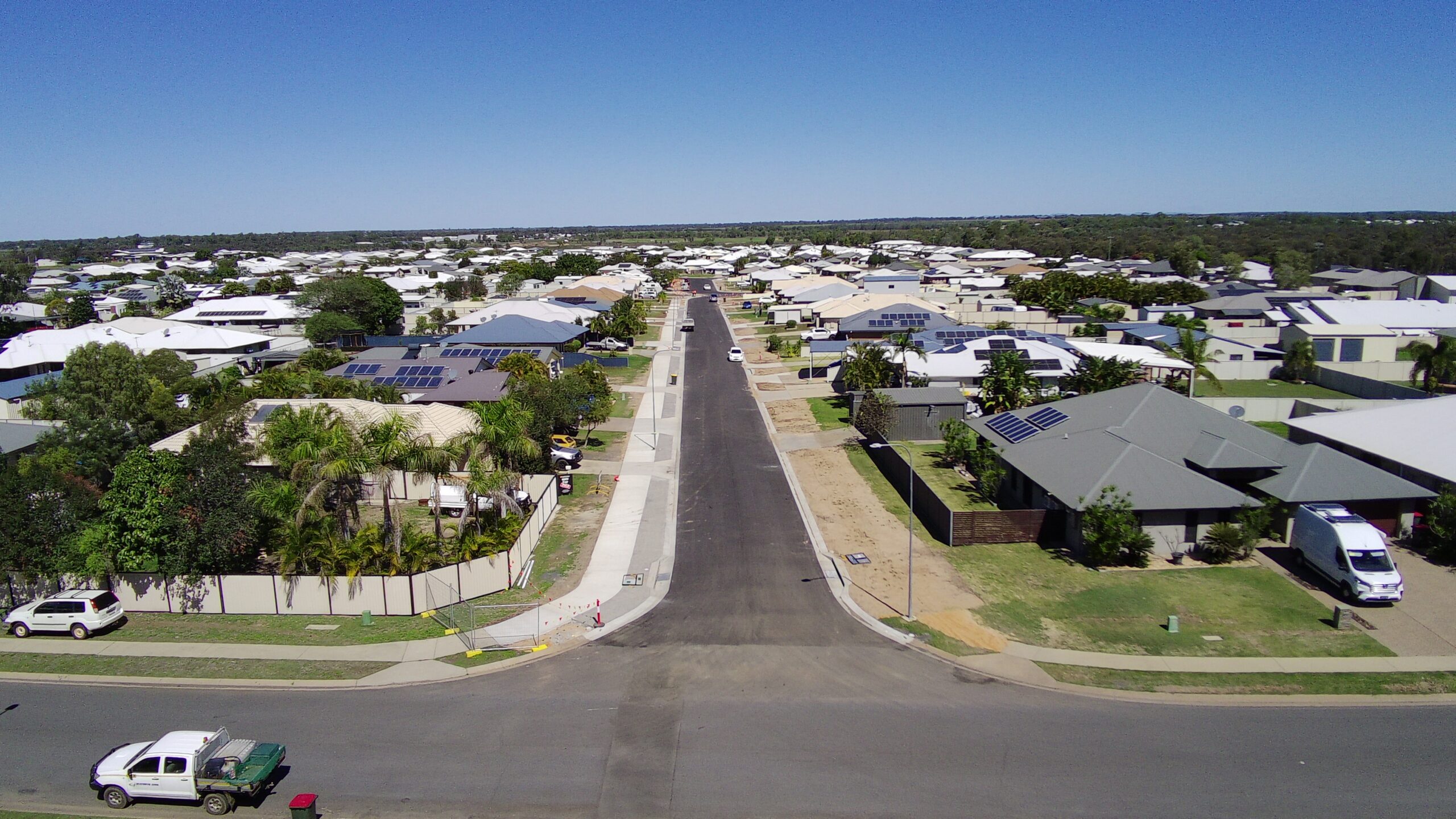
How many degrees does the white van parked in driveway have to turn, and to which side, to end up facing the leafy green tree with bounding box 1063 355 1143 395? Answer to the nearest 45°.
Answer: approximately 180°

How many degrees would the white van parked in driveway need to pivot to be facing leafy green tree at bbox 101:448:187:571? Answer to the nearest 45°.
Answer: approximately 90° to its right

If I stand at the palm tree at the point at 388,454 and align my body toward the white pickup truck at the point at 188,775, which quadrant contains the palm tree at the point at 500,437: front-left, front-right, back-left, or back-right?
back-left

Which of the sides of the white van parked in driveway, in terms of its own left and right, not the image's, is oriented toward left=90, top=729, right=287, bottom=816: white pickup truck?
right

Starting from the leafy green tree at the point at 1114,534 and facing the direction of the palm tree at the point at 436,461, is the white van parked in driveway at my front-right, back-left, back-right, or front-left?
back-left

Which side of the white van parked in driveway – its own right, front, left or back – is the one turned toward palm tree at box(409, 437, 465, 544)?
right

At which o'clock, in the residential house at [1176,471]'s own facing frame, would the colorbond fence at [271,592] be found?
The colorbond fence is roughly at 3 o'clock from the residential house.

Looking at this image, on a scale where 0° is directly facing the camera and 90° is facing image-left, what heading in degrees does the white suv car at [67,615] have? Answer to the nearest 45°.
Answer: approximately 135°

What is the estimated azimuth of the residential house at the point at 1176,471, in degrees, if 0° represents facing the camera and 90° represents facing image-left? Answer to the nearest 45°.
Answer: approximately 315°

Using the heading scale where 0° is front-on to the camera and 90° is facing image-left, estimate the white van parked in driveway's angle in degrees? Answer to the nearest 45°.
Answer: approximately 315°

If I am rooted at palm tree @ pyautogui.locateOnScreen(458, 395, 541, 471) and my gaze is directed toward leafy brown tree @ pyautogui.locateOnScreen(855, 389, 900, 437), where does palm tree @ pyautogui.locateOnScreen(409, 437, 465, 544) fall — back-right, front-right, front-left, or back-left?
back-right
